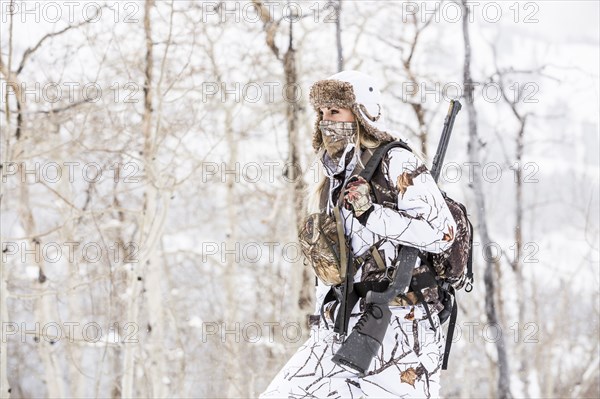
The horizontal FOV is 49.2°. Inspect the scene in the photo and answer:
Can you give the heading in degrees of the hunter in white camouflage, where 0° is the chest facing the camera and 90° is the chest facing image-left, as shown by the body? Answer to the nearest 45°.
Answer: approximately 45°

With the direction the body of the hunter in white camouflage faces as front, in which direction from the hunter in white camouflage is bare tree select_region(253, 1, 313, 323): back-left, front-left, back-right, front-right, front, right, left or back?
back-right

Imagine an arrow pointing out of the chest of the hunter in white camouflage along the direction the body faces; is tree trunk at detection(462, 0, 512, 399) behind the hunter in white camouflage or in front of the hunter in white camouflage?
behind
